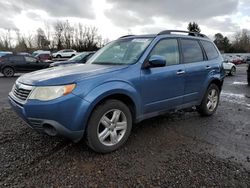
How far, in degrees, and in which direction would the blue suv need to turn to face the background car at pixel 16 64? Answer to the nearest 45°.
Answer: approximately 90° to its right

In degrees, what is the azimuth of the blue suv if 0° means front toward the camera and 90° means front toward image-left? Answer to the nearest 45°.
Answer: approximately 45°
